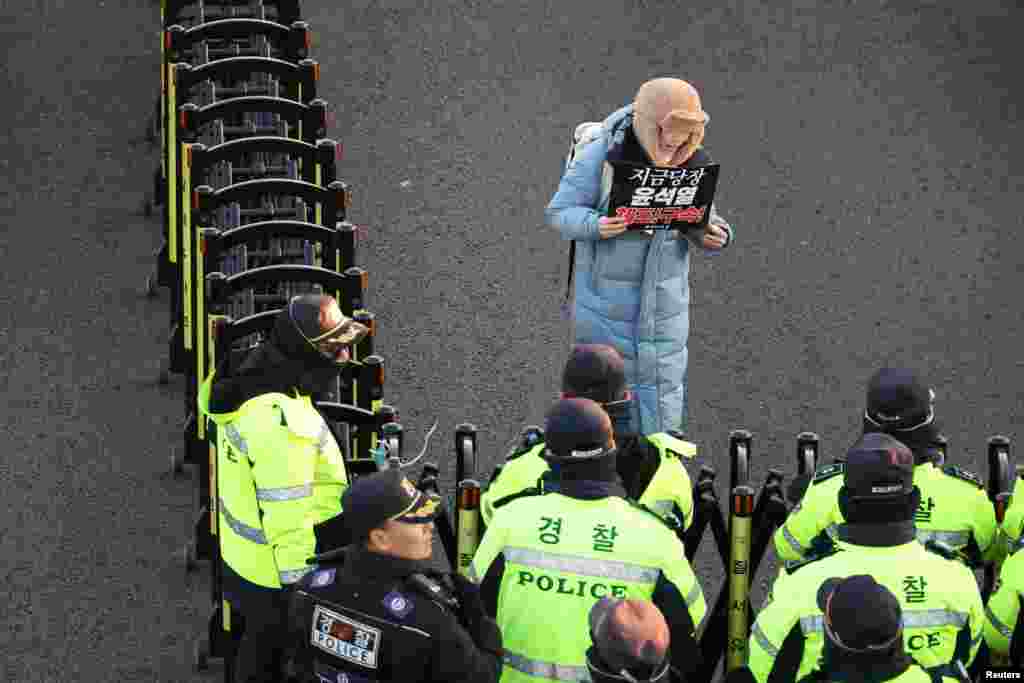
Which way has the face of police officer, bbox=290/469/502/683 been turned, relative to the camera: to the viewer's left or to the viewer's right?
to the viewer's right

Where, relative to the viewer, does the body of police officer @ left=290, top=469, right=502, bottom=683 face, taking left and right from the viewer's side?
facing away from the viewer and to the right of the viewer

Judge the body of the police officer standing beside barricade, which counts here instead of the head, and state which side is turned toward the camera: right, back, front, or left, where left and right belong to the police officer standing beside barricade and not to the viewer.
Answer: right

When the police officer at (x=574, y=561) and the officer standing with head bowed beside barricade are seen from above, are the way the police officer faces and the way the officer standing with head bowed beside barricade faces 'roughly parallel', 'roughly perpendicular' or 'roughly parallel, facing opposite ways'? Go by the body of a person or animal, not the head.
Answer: roughly perpendicular

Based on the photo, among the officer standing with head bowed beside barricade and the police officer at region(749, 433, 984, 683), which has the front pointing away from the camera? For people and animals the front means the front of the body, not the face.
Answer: the police officer

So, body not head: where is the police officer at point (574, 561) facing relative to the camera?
away from the camera

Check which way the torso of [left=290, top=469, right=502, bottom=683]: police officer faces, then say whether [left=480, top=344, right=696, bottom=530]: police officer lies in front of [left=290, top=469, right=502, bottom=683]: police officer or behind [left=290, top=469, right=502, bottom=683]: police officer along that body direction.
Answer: in front

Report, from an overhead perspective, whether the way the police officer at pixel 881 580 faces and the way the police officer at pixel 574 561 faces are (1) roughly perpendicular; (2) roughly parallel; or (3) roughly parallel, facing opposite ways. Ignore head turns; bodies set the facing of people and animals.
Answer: roughly parallel

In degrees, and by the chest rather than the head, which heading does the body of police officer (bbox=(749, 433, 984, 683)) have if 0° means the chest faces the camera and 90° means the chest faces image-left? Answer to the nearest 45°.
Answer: approximately 180°

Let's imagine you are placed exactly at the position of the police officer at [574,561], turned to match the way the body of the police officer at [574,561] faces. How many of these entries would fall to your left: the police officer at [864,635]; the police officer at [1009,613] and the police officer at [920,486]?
0
